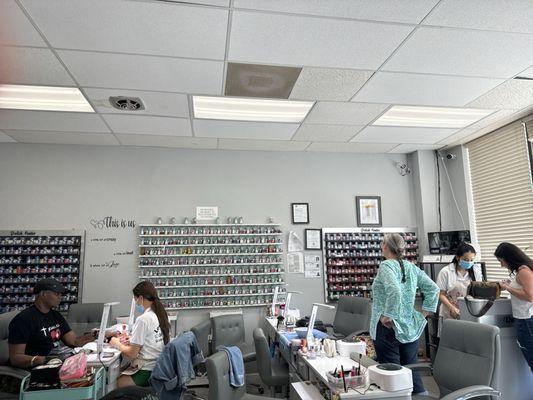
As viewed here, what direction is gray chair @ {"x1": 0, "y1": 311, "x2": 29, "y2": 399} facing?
to the viewer's right

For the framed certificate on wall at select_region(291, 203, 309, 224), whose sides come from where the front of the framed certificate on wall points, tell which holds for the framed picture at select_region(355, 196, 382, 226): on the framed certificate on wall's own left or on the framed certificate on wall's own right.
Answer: on the framed certificate on wall's own left

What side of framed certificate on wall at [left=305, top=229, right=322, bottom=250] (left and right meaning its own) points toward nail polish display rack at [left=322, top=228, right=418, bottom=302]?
left

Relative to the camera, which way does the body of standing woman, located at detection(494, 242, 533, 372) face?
to the viewer's left

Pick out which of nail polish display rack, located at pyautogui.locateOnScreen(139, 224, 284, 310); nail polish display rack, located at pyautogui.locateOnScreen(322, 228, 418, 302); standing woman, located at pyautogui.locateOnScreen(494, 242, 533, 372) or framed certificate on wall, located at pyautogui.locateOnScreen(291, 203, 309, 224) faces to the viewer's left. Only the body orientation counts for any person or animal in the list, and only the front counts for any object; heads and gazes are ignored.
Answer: the standing woman

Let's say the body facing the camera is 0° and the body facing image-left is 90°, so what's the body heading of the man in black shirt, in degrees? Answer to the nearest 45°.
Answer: approximately 315°

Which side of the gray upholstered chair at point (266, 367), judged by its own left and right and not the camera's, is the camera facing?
right

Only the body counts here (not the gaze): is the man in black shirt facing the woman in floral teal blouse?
yes
